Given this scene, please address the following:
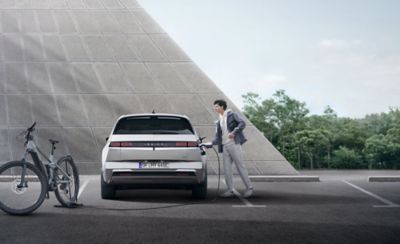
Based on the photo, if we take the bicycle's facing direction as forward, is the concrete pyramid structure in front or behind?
behind

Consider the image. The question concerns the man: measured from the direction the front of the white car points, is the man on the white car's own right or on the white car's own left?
on the white car's own right

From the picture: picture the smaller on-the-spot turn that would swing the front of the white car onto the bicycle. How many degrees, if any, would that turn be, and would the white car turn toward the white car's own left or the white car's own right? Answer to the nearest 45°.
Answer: approximately 135° to the white car's own left

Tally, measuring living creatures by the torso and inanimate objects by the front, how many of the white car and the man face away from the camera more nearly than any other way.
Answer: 1

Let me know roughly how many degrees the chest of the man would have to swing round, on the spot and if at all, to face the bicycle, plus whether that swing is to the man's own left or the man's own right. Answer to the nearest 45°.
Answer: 0° — they already face it

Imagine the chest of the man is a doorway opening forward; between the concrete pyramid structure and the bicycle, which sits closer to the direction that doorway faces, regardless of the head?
the bicycle

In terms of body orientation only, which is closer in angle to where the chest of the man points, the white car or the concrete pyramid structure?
the white car

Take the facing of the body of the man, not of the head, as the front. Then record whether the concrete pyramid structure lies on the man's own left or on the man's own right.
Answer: on the man's own right

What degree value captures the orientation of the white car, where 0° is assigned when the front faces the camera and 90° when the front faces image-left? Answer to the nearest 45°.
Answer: approximately 180°

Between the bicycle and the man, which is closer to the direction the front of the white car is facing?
the man

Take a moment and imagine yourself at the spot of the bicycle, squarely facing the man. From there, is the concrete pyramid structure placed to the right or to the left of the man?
left

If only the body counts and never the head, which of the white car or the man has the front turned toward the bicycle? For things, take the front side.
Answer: the man

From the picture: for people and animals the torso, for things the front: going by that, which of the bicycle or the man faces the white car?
the man
